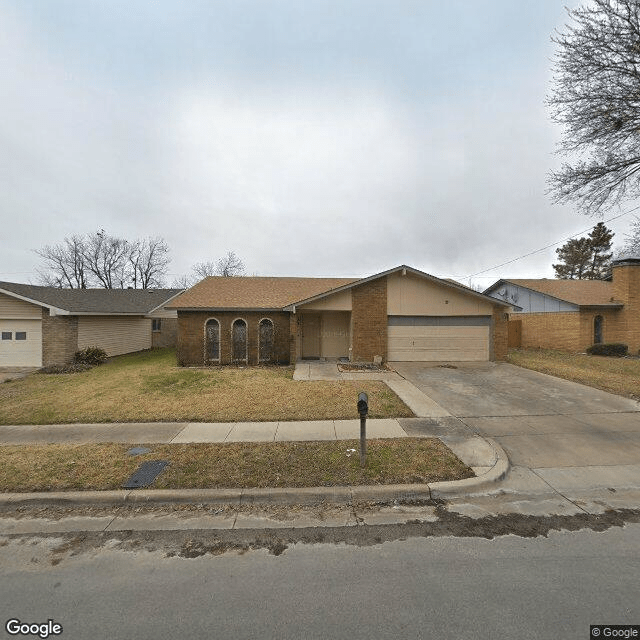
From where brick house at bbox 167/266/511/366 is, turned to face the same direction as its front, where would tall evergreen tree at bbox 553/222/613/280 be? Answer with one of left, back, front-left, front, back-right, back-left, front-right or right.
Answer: back-left

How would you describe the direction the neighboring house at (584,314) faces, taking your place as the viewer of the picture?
facing the viewer and to the right of the viewer

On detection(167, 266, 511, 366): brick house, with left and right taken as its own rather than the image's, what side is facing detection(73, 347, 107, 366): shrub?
right

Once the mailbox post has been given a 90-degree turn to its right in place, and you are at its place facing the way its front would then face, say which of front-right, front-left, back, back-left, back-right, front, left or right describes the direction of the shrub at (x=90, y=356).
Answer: front-right

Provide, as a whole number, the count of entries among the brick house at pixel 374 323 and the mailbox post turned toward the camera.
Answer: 2

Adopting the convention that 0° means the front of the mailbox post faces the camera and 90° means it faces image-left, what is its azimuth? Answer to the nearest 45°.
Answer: approximately 0°

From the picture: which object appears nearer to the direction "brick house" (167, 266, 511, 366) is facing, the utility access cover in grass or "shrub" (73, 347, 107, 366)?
the utility access cover in grass

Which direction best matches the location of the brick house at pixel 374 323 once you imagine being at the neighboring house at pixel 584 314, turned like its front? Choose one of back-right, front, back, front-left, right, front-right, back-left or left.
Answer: right

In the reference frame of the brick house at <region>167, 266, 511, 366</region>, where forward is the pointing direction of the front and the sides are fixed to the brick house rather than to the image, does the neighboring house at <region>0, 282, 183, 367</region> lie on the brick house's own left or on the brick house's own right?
on the brick house's own right

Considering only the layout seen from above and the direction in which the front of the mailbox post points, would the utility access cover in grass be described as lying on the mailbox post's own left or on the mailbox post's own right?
on the mailbox post's own right
